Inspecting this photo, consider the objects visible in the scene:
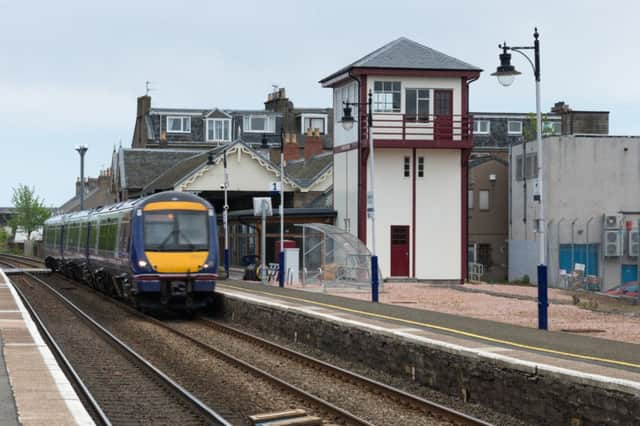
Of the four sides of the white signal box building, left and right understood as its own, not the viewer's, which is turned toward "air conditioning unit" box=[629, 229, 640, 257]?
left

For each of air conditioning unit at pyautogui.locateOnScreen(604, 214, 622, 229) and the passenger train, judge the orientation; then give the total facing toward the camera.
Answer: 2

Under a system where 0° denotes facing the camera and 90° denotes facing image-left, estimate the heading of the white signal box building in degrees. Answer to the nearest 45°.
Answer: approximately 0°

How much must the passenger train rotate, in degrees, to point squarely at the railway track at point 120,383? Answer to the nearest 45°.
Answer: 0° — it already faces it

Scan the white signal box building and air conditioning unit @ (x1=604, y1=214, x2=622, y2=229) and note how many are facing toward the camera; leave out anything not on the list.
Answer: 2

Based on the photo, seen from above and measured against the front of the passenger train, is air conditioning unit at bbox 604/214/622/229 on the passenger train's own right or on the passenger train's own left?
on the passenger train's own left

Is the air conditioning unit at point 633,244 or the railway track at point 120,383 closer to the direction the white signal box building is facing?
the railway track
